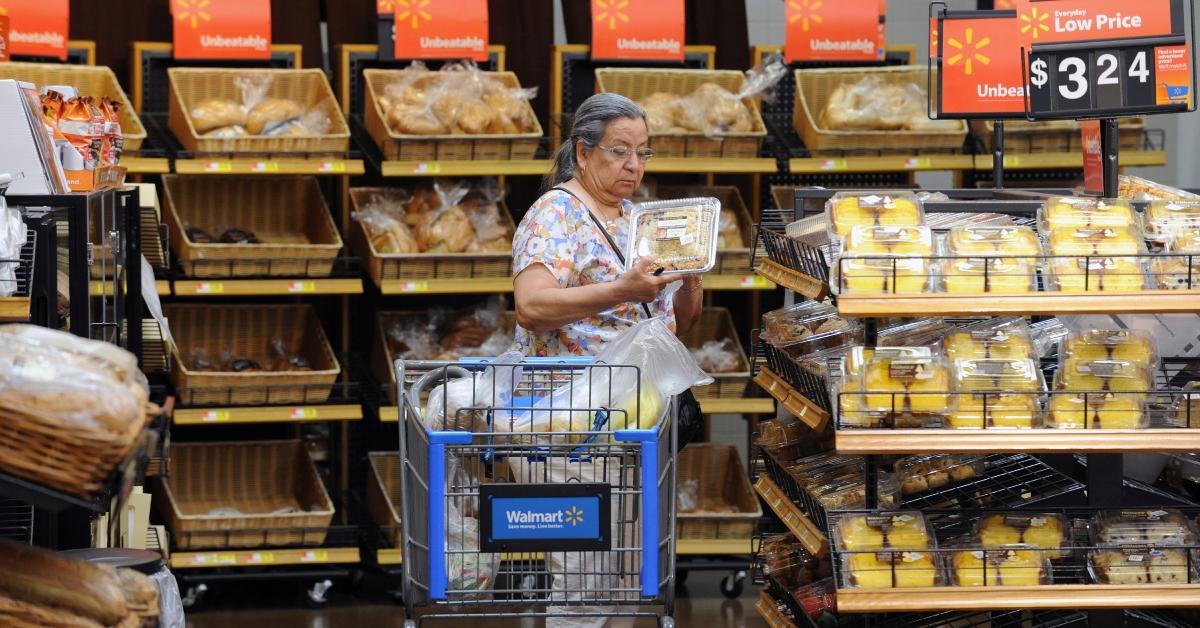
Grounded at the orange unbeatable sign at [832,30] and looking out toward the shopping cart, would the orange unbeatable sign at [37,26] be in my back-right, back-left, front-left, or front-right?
front-right

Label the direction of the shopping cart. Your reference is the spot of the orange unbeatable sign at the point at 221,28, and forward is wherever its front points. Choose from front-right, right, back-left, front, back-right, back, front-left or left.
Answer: front

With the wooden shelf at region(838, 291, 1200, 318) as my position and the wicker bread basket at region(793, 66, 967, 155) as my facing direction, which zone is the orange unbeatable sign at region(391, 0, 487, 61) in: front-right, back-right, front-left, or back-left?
front-left

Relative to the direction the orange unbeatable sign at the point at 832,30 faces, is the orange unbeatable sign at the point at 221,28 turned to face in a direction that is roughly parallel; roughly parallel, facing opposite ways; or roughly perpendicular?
roughly parallel

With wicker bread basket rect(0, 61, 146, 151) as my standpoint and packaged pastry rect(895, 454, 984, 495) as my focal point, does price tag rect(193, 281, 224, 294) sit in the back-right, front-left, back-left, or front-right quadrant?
front-left

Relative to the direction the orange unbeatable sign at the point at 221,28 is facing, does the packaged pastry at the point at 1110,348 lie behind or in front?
in front

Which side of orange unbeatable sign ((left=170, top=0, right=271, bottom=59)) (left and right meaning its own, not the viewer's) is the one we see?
front

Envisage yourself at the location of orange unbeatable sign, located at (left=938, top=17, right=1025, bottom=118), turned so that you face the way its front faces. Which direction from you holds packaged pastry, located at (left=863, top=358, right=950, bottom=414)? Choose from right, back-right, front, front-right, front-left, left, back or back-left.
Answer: front

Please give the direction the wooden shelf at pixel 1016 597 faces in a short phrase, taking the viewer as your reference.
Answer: facing the viewer

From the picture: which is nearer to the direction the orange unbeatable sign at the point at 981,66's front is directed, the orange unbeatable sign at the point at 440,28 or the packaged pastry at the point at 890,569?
the packaged pastry

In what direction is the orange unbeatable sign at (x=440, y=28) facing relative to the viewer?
toward the camera
